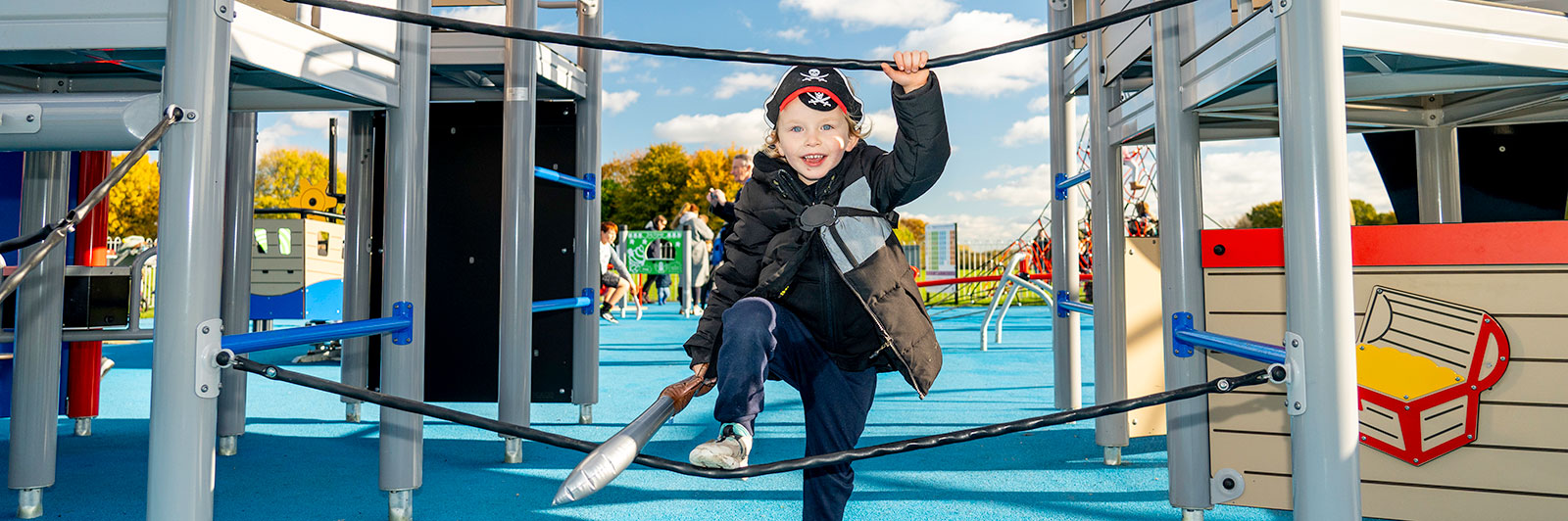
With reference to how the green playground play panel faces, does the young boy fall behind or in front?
in front

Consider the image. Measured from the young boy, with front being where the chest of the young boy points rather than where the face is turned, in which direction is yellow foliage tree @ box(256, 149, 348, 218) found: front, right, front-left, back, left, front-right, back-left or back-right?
back-right

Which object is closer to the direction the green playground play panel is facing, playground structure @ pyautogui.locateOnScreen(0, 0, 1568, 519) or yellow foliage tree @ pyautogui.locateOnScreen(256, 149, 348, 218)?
the playground structure

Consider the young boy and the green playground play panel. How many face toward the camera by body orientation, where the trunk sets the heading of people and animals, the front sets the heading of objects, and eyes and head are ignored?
2

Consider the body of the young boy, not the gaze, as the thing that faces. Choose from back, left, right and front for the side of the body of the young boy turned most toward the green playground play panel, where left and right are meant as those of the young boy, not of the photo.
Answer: back

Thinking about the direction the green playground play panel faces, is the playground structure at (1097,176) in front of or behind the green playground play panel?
in front

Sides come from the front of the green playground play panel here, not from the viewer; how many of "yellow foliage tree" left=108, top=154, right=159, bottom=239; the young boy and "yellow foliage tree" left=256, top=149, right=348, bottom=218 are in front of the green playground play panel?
1

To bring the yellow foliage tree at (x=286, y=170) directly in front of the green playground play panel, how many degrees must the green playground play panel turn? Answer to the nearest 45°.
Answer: approximately 135° to its right

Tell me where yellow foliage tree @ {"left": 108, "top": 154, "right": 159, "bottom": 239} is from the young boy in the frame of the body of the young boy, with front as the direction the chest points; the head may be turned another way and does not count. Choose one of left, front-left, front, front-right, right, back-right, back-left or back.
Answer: back-right

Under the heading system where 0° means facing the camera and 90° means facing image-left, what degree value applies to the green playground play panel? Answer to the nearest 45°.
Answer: approximately 0°

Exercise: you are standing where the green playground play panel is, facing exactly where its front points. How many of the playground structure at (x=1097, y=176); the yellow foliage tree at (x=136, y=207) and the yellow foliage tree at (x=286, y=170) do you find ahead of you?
1
